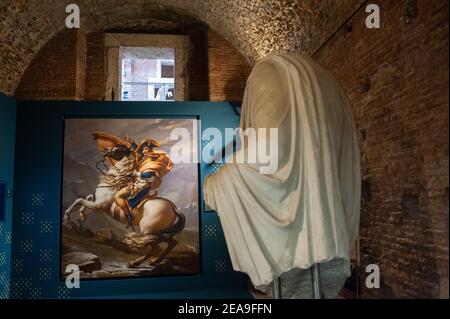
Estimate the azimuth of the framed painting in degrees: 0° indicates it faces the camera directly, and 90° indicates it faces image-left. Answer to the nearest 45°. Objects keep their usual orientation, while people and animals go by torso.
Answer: approximately 0°
